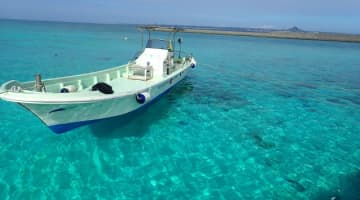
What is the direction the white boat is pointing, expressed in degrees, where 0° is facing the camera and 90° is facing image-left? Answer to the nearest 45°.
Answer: approximately 45°
